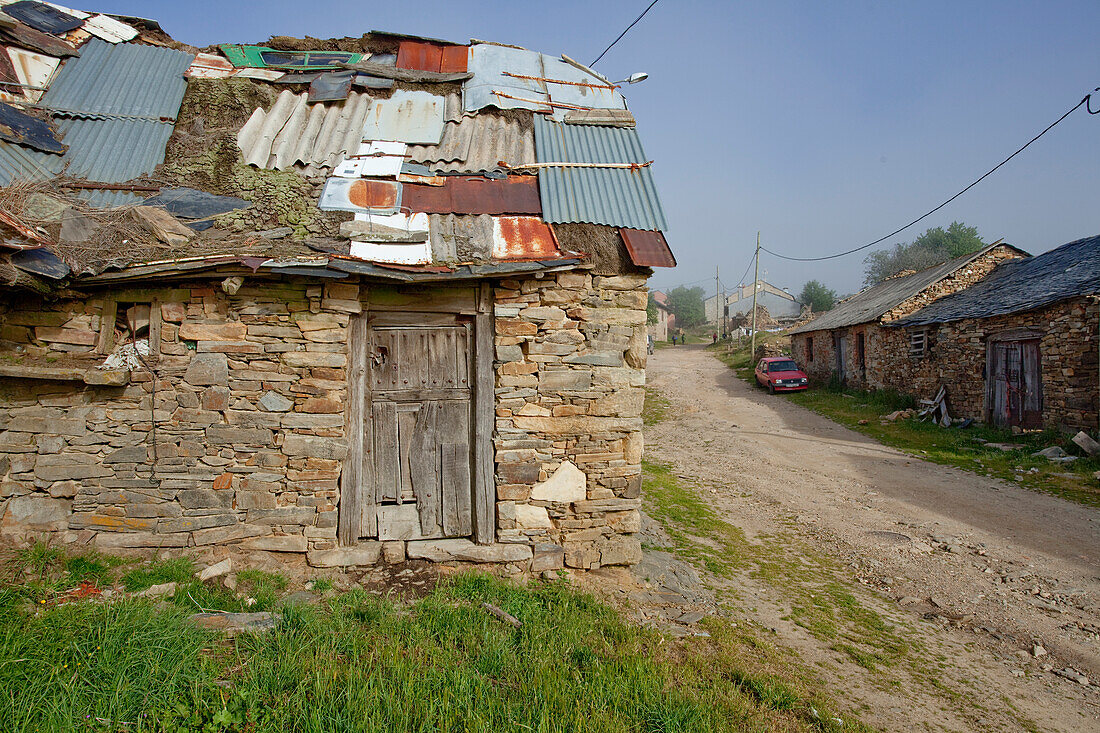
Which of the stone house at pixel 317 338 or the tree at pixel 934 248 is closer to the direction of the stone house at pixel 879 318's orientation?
the stone house

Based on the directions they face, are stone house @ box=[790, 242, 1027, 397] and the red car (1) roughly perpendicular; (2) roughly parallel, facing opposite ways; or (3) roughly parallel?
roughly perpendicular

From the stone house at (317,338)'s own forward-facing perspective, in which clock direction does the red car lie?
The red car is roughly at 8 o'clock from the stone house.

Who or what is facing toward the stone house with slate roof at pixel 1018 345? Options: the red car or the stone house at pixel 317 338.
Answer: the red car

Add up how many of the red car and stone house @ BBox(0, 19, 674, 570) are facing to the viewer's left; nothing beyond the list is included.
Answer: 0

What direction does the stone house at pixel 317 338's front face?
toward the camera

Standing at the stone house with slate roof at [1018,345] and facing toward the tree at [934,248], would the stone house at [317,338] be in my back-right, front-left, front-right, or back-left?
back-left

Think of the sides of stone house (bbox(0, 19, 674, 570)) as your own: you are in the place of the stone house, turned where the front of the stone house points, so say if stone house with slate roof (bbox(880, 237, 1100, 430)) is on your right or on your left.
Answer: on your left

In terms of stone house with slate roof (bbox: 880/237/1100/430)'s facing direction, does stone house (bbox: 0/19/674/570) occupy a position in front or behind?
in front

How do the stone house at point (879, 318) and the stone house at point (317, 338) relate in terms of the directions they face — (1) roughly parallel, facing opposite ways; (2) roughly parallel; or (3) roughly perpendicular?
roughly perpendicular

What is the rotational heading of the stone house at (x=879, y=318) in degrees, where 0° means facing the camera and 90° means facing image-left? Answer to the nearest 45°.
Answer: approximately 45°

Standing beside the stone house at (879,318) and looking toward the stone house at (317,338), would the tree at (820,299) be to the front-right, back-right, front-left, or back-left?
back-right

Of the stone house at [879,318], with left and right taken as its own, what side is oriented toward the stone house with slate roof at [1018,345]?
left

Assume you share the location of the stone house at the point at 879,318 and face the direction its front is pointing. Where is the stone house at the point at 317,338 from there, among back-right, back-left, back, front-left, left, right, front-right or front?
front-left

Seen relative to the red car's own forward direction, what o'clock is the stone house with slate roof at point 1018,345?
The stone house with slate roof is roughly at 12 o'clock from the red car.

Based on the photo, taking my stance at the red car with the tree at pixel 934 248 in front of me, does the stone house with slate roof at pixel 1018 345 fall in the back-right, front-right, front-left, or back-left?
back-right

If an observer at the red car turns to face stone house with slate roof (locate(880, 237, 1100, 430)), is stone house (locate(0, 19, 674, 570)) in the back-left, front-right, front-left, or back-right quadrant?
front-right

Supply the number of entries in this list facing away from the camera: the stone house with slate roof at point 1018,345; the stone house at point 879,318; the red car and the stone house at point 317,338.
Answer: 0

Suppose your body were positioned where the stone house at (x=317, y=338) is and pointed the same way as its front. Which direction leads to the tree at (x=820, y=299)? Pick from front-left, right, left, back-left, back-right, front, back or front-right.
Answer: back-left
